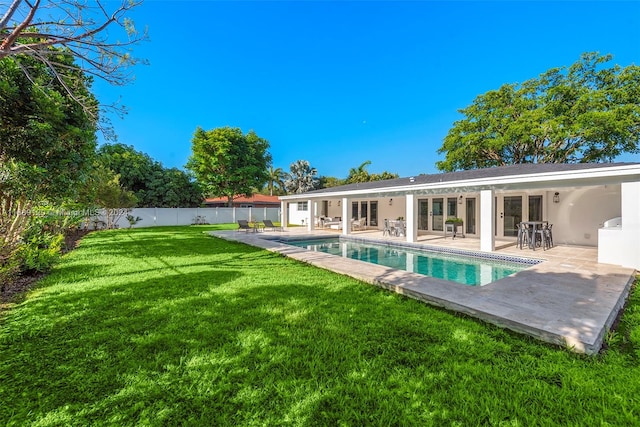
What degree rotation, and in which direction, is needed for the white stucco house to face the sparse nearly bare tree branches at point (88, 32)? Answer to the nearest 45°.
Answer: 0° — it already faces it

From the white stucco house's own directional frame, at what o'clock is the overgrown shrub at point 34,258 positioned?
The overgrown shrub is roughly at 12 o'clock from the white stucco house.

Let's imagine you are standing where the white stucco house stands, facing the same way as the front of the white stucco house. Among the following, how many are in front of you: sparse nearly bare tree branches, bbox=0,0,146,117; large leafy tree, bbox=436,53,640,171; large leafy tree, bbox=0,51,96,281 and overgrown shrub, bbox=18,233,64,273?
3

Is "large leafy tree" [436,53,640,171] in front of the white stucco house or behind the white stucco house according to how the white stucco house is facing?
behind

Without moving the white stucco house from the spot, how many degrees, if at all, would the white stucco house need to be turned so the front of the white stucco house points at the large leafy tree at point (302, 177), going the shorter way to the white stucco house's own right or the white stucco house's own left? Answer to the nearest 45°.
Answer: approximately 90° to the white stucco house's own right

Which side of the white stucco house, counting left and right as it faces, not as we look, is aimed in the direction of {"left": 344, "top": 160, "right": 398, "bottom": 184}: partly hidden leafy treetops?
right

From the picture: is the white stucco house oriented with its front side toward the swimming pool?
yes

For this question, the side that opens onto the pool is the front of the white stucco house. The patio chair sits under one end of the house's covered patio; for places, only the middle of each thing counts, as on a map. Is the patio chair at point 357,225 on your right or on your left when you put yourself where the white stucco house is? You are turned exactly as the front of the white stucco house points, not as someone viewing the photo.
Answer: on your right

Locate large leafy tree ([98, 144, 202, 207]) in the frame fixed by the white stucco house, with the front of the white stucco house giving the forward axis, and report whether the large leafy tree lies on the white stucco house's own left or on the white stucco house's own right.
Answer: on the white stucco house's own right

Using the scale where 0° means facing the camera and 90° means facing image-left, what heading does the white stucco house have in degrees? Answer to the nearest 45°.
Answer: approximately 45°
